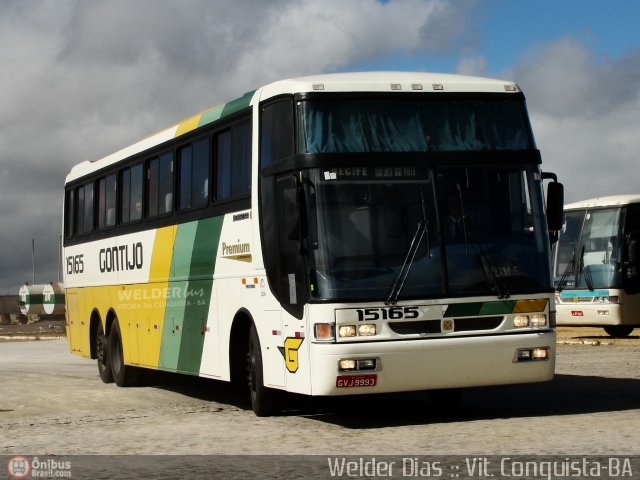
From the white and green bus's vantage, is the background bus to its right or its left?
on its left

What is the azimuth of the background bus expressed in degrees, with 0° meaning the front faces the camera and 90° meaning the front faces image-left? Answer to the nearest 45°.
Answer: approximately 45°

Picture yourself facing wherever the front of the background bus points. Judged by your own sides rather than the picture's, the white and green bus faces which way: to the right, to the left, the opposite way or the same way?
to the left

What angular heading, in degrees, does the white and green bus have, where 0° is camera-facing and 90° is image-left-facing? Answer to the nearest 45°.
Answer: approximately 315°
